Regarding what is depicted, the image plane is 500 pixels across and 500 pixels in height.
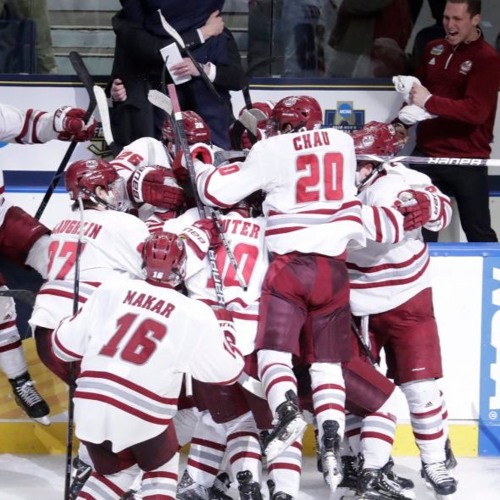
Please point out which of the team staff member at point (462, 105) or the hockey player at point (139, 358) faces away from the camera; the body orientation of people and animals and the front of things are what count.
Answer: the hockey player

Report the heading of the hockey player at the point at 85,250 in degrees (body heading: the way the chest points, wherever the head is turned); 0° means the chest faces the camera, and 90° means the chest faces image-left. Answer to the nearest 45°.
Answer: approximately 225°

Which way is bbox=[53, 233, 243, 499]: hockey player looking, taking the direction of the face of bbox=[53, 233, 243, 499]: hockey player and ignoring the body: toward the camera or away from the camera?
away from the camera

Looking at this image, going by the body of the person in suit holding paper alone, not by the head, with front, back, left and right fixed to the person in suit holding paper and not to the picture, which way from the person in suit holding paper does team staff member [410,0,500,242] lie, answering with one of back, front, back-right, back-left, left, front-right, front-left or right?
back-left

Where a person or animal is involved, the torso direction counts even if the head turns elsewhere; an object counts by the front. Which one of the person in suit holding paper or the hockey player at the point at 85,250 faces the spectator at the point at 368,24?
the hockey player

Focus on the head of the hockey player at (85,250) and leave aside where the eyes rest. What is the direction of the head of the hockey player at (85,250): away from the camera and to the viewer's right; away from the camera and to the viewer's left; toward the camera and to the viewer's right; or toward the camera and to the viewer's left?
away from the camera and to the viewer's right

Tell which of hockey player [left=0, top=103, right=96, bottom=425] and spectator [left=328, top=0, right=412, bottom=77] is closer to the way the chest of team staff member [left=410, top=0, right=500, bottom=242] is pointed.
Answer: the hockey player

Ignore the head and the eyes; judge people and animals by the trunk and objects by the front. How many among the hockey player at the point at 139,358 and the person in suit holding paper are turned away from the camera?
1

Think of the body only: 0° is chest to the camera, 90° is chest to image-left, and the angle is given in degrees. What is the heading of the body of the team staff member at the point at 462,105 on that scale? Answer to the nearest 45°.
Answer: approximately 45°

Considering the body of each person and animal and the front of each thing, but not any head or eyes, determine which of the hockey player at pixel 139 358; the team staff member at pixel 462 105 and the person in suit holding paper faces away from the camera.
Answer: the hockey player

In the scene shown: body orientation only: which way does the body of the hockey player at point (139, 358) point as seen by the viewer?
away from the camera
